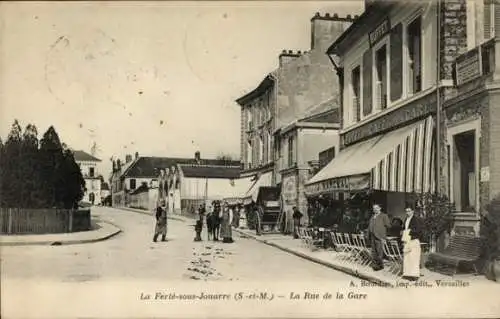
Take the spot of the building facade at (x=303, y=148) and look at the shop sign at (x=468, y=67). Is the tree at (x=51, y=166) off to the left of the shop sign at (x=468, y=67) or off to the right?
right

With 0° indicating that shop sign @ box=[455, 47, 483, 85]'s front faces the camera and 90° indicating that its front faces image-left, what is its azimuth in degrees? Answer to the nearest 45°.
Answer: approximately 45°

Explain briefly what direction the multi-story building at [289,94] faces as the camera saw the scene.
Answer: facing to the left of the viewer
